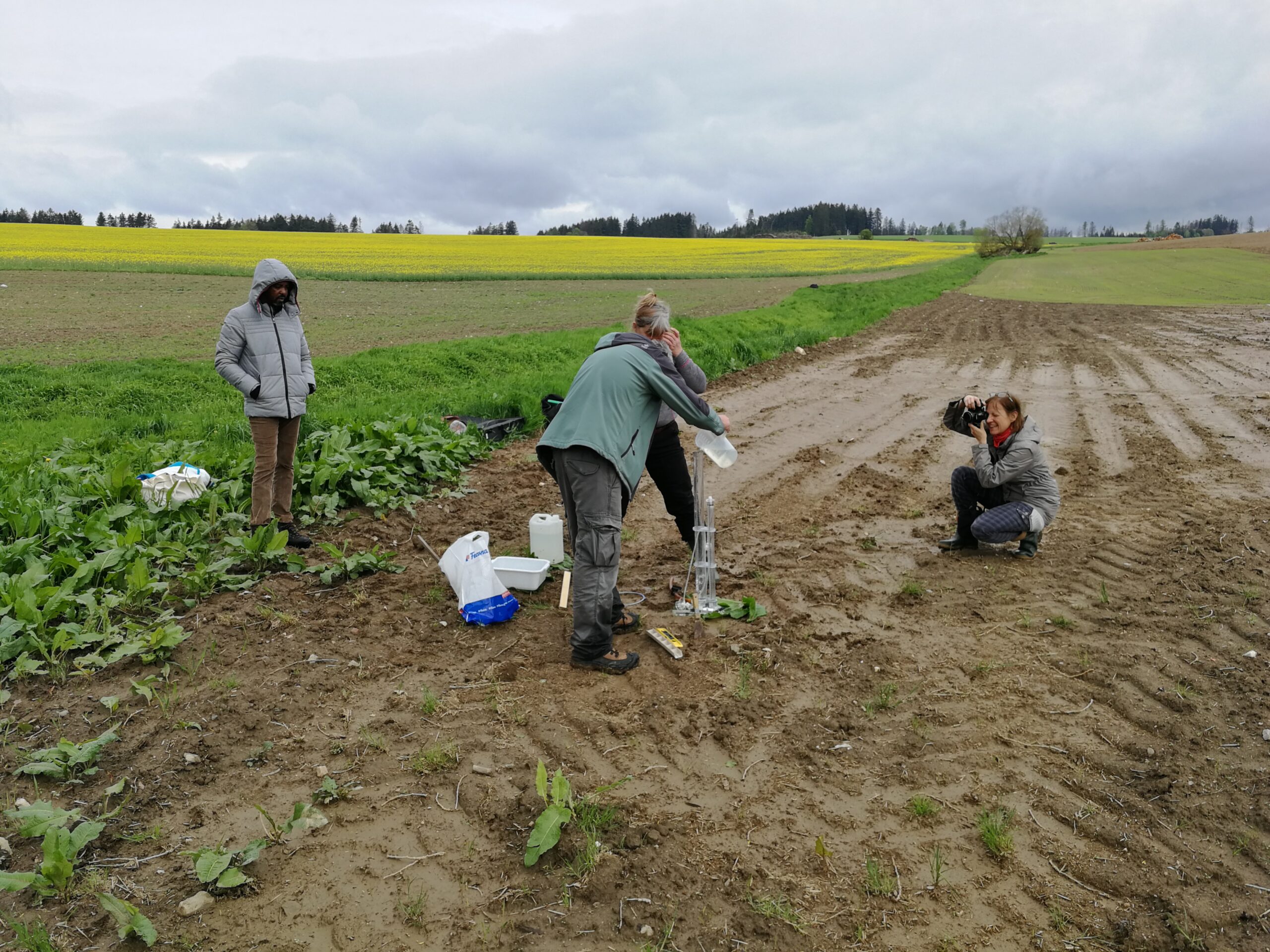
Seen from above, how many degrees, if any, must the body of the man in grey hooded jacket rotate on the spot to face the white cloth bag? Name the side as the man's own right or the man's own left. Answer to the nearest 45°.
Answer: approximately 180°

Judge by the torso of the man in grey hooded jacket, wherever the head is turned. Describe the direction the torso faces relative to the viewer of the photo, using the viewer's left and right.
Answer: facing the viewer and to the right of the viewer

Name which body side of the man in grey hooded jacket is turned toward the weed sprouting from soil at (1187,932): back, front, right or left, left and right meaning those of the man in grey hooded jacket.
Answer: front

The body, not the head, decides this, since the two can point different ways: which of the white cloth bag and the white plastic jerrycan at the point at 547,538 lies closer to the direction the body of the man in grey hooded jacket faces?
the white plastic jerrycan

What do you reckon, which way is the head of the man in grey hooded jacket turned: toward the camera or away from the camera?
toward the camera

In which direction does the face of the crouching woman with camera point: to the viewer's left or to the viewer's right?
to the viewer's left

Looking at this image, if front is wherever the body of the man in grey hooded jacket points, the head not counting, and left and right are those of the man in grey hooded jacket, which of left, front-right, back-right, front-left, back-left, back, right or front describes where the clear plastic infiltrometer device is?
front

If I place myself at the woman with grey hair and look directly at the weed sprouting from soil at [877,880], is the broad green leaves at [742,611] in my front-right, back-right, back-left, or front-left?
front-left

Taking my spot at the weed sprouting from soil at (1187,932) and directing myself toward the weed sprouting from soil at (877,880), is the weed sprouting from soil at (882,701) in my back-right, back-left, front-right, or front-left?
front-right

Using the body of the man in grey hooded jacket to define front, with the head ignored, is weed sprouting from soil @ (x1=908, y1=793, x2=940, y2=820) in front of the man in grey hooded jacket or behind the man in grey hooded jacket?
in front
